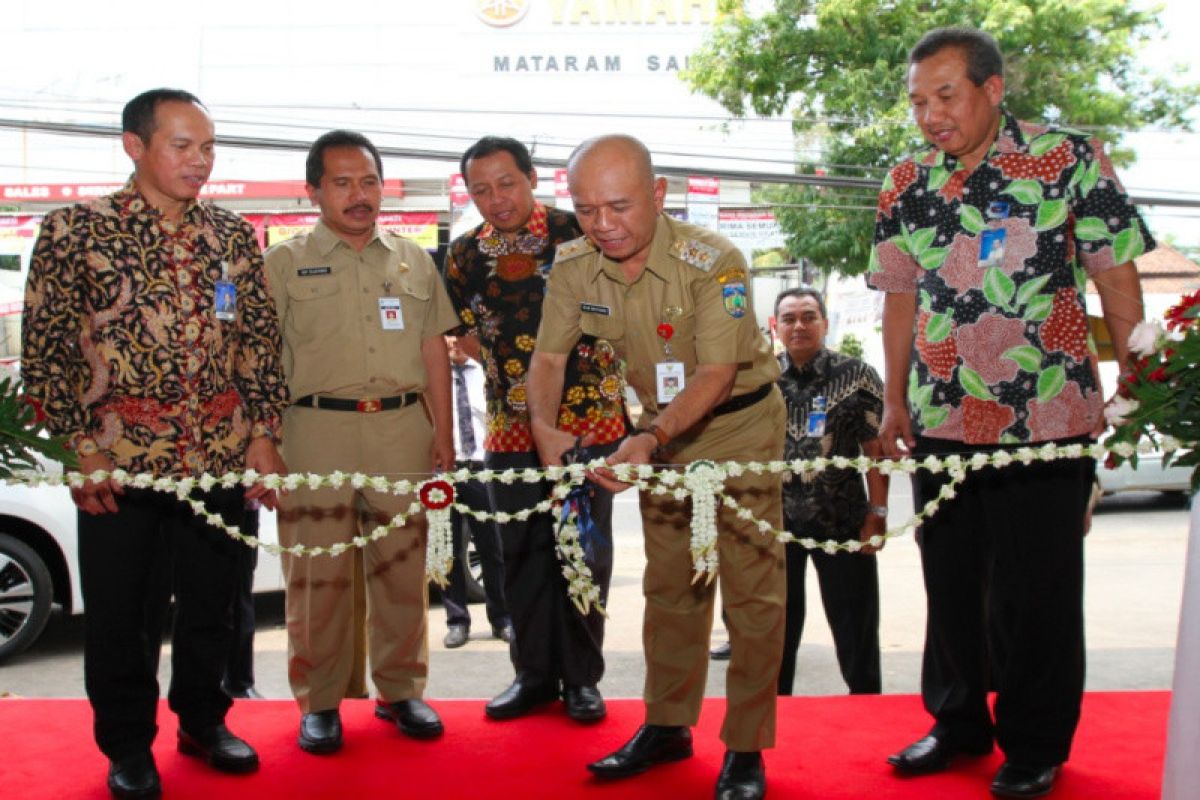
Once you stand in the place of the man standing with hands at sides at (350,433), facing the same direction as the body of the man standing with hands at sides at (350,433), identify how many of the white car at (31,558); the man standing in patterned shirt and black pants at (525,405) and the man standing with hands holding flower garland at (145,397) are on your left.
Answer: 1

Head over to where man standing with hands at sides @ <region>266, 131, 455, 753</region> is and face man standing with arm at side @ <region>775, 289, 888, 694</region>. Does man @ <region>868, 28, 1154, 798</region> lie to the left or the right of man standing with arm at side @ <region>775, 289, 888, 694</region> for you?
right

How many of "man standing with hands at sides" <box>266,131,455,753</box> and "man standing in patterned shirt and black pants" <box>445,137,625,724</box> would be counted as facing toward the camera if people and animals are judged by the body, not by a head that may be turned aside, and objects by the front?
2

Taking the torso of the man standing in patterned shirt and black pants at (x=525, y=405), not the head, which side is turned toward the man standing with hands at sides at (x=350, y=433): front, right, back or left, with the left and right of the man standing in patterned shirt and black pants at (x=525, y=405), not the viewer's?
right

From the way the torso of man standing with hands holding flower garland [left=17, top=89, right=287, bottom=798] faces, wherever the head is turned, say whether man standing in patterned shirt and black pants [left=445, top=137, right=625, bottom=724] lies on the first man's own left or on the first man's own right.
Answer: on the first man's own left

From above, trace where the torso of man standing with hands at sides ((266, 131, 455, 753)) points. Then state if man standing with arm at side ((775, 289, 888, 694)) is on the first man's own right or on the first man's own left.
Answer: on the first man's own left

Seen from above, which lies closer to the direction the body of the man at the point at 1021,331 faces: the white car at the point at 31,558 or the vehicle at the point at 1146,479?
the white car

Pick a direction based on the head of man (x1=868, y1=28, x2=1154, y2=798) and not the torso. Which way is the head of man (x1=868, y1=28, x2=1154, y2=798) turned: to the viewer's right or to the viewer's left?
to the viewer's left

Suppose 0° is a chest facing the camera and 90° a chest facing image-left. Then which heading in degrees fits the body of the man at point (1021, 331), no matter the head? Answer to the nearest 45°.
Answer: approximately 45°
